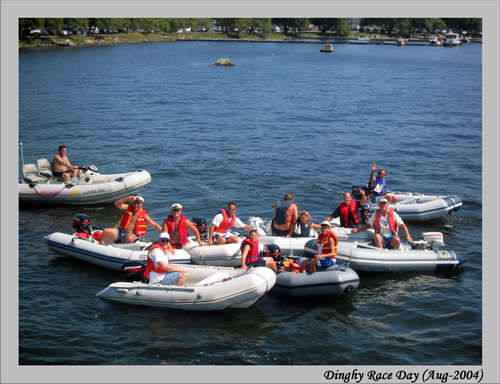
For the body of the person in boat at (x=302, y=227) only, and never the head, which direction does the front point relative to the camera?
toward the camera

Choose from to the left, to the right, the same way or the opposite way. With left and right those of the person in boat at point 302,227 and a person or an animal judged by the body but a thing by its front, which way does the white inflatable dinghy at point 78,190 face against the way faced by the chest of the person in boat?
to the left

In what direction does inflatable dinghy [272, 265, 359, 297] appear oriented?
to the viewer's right

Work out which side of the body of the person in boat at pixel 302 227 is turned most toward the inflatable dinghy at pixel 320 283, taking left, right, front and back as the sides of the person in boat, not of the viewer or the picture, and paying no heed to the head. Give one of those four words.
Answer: front

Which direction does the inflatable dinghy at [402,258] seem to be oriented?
to the viewer's left

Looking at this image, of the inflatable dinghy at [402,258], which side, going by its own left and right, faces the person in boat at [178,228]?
front

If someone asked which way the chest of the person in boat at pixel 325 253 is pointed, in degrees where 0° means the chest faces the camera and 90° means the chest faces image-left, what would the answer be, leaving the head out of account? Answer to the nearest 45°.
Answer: approximately 45°

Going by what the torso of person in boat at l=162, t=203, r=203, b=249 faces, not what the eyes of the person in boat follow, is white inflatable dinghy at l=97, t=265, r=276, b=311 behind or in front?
in front

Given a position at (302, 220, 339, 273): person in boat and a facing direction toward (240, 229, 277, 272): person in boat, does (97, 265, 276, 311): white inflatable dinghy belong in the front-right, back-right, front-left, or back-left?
front-left

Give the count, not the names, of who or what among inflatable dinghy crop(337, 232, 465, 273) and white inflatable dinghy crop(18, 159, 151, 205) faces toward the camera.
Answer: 0

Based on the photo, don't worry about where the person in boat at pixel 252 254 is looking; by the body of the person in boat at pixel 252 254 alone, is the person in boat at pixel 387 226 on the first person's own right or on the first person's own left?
on the first person's own left

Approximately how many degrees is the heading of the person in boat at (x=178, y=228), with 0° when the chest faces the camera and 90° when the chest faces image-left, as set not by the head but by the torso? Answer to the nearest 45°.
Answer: approximately 0°
